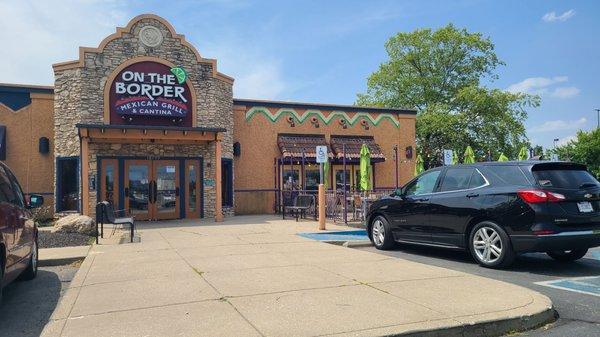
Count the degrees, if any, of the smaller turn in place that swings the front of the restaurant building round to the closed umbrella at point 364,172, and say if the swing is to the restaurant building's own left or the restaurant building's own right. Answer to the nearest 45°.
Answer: approximately 90° to the restaurant building's own left

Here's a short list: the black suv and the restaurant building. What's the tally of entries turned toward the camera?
1

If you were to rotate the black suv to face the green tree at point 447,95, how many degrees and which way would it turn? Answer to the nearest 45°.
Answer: approximately 45° to its right

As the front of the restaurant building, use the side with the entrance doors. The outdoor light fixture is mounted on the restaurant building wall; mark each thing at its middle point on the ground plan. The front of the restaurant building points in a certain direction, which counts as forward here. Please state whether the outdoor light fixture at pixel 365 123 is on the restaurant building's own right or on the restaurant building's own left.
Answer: on the restaurant building's own left

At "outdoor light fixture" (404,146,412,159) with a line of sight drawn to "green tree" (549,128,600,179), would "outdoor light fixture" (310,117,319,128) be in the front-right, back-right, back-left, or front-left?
back-left

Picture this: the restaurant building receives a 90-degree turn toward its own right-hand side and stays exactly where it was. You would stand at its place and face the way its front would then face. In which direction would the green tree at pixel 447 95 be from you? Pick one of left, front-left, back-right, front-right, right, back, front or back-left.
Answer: back-right

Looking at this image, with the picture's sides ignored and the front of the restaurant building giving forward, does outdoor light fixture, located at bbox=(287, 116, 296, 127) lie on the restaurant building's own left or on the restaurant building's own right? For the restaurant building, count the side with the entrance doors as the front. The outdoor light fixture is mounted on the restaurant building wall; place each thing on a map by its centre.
on the restaurant building's own left

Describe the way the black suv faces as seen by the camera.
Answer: facing away from the viewer and to the left of the viewer

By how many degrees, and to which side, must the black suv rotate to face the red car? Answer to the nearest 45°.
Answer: approximately 90° to its left

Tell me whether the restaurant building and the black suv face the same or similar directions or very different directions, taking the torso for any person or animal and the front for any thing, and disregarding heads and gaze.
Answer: very different directions
